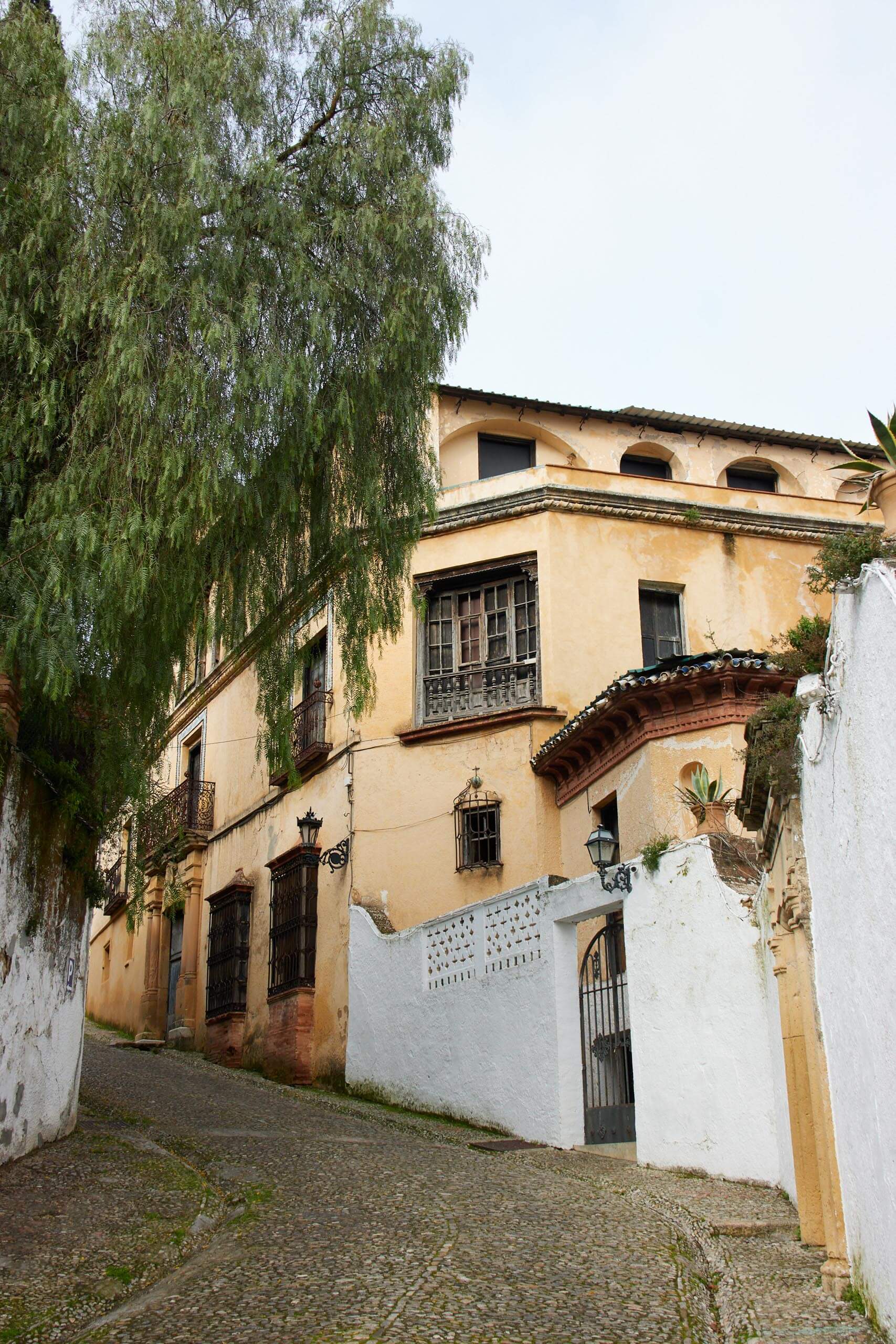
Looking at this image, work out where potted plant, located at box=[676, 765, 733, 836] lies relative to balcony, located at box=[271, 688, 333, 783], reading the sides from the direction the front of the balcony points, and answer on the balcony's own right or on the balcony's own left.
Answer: on the balcony's own left

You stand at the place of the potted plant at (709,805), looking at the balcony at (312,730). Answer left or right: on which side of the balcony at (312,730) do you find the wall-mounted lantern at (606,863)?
left
